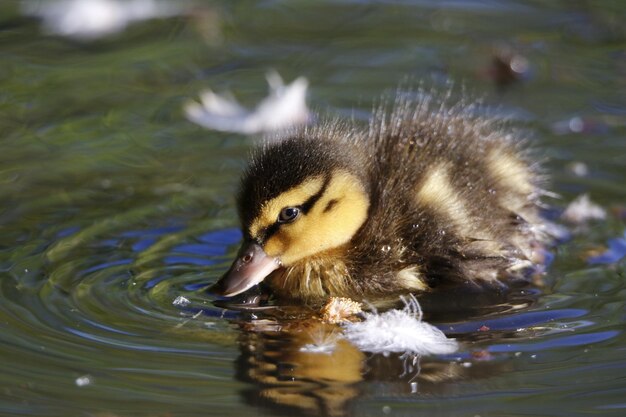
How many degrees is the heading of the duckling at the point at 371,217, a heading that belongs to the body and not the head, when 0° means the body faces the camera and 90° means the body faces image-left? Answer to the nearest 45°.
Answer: approximately 90°

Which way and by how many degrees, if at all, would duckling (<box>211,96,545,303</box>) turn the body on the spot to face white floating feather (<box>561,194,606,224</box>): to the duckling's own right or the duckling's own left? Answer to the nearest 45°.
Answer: approximately 135° to the duckling's own right
